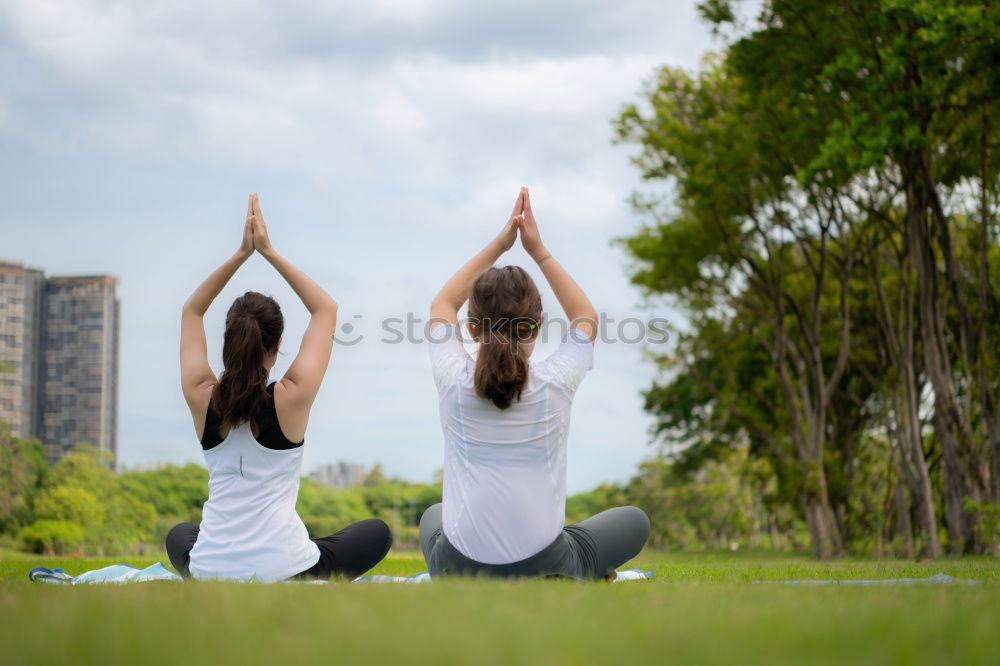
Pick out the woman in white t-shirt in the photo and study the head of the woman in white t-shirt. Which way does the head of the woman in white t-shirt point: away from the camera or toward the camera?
away from the camera

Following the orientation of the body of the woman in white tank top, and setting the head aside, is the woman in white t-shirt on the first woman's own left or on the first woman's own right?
on the first woman's own right

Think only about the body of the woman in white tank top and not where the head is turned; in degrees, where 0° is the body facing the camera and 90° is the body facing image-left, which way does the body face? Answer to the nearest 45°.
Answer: approximately 180°

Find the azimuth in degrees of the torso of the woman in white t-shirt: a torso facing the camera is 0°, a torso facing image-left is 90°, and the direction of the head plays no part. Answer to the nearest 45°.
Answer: approximately 180°

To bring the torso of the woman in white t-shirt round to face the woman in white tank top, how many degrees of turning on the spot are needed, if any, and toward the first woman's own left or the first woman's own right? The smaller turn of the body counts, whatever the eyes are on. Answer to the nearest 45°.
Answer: approximately 90° to the first woman's own left

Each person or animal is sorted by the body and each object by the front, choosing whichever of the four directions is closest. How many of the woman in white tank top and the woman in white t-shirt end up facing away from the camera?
2
